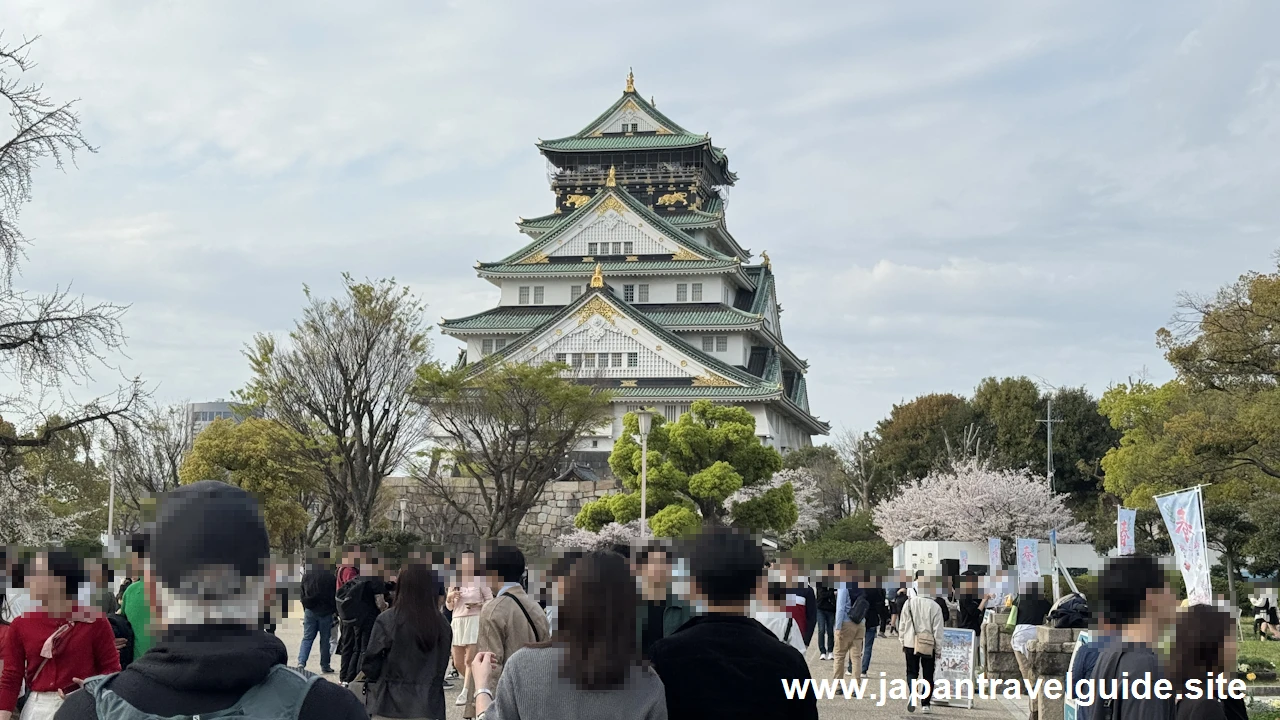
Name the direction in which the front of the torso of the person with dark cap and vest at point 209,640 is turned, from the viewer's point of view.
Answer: away from the camera

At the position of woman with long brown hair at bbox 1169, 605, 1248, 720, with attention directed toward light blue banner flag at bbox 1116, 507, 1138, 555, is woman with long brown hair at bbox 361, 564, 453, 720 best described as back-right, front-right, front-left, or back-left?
front-left

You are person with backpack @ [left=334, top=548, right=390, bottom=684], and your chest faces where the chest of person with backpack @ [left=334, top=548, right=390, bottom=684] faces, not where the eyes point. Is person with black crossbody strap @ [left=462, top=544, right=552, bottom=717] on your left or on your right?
on your right

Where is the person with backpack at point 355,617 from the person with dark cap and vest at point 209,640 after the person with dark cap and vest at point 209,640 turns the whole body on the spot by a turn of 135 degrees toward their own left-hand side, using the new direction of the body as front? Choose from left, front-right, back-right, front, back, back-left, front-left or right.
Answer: back-right

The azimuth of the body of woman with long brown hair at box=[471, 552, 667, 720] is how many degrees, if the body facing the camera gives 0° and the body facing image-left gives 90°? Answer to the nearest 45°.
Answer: approximately 180°

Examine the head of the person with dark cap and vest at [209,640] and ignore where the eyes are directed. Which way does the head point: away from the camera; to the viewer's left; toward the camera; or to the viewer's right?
away from the camera

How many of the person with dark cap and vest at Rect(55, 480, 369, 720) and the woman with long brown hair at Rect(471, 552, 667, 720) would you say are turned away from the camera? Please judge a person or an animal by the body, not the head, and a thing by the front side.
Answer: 2

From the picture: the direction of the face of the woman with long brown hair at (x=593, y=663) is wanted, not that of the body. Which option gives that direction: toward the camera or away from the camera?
away from the camera
